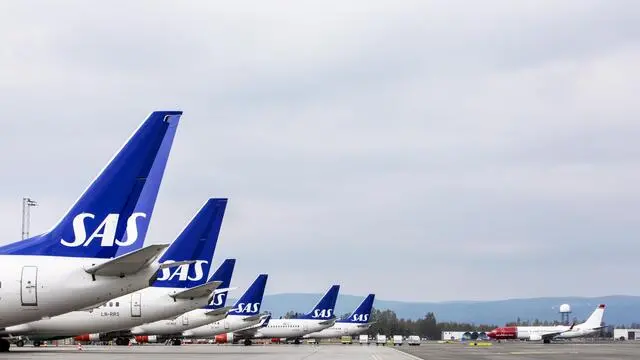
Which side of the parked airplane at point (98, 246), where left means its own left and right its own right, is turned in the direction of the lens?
left
